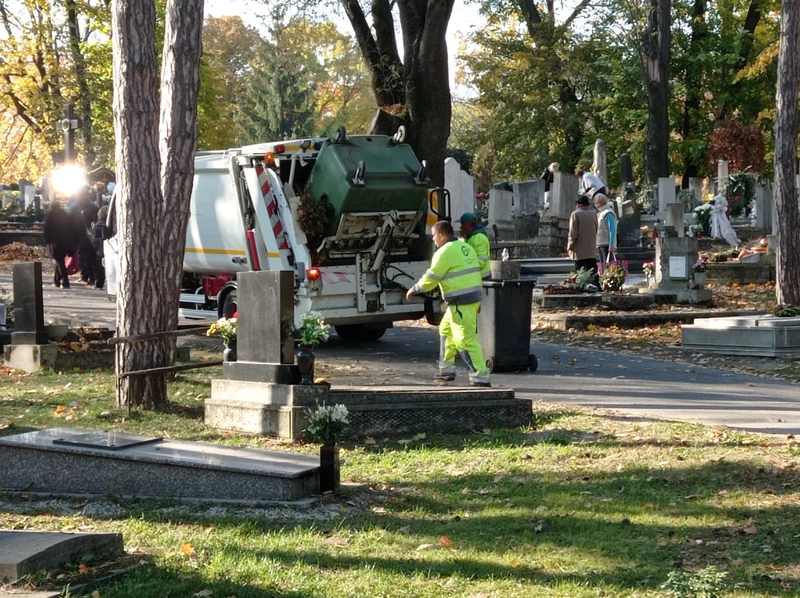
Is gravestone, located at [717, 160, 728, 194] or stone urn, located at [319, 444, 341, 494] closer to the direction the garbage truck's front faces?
the gravestone

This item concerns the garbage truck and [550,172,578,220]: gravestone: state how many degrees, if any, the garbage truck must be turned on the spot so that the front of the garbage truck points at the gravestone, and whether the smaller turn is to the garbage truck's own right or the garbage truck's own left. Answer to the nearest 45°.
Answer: approximately 90° to the garbage truck's own right

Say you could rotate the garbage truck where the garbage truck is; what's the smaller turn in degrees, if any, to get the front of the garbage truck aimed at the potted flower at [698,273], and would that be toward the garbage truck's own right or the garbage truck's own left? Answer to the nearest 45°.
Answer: approximately 90° to the garbage truck's own right

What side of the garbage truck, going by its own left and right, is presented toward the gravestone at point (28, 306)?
left

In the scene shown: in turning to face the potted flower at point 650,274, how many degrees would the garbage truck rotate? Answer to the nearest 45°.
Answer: approximately 90° to its right

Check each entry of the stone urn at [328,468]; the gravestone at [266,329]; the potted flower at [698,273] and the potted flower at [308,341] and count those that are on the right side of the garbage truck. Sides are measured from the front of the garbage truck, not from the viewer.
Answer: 1

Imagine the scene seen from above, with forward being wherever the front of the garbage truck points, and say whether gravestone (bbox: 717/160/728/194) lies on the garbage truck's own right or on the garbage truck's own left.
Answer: on the garbage truck's own right

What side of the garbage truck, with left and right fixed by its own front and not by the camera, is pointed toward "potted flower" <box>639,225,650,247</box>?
right

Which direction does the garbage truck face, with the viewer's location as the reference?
facing away from the viewer and to the left of the viewer

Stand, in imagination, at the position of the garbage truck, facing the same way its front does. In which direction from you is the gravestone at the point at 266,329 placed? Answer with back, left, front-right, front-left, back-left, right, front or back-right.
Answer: back-left

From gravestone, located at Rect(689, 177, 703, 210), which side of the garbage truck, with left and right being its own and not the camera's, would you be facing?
right

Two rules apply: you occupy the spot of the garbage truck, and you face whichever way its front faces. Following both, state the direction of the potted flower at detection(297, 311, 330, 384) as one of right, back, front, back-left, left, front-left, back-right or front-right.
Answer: back-left

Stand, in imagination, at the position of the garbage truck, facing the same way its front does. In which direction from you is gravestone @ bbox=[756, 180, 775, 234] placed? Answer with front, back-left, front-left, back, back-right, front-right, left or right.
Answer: right
